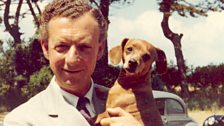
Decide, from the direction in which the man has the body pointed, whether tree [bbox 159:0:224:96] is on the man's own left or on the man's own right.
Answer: on the man's own left

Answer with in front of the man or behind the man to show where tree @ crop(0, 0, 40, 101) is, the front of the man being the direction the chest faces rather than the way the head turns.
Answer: behind

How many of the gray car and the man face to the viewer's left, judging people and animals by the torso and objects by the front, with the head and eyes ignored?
1

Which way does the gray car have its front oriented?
to the viewer's left

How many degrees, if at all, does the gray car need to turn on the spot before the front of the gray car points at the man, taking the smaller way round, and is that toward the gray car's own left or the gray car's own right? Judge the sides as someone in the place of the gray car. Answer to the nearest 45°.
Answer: approximately 90° to the gray car's own left

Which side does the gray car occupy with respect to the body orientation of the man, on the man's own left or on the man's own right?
on the man's own left
